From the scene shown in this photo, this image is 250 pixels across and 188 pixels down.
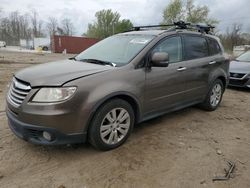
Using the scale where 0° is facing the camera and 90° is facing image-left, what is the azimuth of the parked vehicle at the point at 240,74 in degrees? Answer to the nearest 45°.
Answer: approximately 45°

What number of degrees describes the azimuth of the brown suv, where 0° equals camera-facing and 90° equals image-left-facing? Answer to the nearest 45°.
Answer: approximately 45°

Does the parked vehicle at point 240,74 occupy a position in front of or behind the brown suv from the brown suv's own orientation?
behind
